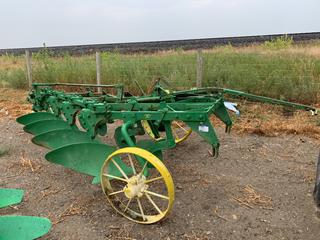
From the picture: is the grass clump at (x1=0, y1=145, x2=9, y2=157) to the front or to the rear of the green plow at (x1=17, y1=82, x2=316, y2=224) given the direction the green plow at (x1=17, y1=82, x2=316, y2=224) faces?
to the rear

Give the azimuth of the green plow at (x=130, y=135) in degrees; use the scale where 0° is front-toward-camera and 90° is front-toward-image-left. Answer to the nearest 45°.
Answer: approximately 270°

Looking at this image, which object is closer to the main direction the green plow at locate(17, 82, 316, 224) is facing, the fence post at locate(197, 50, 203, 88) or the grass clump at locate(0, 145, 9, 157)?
the fence post

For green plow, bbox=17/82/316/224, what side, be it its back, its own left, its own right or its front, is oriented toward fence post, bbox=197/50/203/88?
left

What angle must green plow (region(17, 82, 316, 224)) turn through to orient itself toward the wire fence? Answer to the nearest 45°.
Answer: approximately 90° to its left
